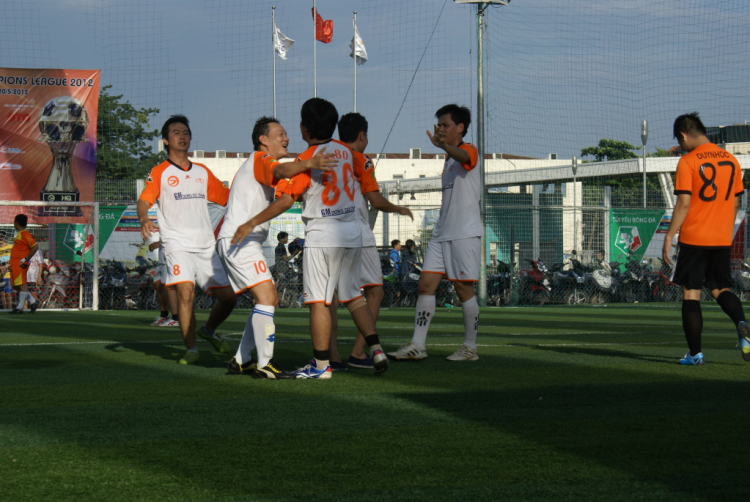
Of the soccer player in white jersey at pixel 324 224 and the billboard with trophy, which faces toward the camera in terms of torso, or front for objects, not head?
the billboard with trophy

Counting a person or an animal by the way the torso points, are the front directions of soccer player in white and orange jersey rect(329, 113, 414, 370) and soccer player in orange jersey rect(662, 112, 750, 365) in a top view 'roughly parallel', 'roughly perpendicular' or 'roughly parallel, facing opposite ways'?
roughly perpendicular

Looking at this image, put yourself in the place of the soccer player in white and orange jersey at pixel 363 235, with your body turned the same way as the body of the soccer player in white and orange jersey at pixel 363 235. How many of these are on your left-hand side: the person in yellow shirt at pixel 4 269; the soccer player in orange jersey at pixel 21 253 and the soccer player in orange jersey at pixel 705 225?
2

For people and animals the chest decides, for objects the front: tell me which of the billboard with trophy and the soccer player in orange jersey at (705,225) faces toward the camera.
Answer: the billboard with trophy

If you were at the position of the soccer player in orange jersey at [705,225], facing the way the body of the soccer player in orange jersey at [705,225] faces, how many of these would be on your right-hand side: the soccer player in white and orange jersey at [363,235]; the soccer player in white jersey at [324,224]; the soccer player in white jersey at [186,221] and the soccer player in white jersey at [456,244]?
0

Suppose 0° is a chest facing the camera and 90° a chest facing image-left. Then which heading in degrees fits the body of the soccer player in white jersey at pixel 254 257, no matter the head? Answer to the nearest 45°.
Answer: approximately 270°

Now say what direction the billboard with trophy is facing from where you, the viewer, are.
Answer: facing the viewer

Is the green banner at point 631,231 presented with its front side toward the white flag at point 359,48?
no

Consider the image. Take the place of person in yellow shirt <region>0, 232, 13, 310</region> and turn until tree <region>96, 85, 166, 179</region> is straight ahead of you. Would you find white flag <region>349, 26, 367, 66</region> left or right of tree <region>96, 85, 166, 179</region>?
right

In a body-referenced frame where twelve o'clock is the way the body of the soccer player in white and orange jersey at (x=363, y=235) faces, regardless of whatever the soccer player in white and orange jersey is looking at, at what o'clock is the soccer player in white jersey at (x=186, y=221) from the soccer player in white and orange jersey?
The soccer player in white jersey is roughly at 8 o'clock from the soccer player in white and orange jersey.

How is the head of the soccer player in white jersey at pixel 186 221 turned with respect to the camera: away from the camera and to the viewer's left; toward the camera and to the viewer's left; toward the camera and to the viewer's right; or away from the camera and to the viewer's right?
toward the camera and to the viewer's right

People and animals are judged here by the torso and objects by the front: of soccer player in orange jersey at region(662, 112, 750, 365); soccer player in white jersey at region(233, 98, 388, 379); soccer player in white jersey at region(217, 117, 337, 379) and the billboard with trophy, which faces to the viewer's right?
soccer player in white jersey at region(217, 117, 337, 379)

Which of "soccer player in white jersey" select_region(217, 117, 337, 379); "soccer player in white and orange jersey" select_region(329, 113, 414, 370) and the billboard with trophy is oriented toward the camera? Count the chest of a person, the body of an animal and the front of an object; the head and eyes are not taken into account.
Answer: the billboard with trophy

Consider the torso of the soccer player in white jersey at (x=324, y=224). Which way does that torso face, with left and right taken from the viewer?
facing away from the viewer and to the left of the viewer

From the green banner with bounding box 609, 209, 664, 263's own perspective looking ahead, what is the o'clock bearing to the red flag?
The red flag is roughly at 4 o'clock from the green banner.

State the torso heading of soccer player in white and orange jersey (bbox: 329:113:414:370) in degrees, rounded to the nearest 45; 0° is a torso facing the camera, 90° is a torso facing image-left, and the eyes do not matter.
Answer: approximately 225°

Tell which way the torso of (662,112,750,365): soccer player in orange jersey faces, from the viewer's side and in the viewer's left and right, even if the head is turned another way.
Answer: facing away from the viewer and to the left of the viewer
